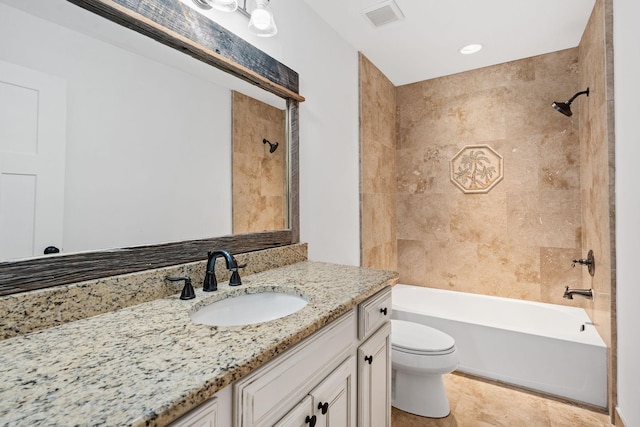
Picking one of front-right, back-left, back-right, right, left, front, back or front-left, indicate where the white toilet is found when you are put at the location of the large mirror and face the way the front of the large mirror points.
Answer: front-left

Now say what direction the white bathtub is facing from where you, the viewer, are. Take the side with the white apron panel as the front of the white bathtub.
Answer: facing the viewer

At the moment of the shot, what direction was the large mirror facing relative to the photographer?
facing the viewer and to the right of the viewer

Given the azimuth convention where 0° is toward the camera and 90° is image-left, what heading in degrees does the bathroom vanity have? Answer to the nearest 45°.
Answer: approximately 315°

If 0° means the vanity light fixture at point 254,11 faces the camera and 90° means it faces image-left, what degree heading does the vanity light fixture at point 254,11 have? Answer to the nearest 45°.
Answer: approximately 315°

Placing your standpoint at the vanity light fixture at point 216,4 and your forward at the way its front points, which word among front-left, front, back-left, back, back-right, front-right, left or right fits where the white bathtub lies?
front-left

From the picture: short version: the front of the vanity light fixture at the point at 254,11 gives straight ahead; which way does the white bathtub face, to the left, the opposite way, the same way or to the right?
to the right
